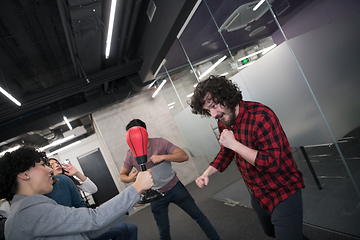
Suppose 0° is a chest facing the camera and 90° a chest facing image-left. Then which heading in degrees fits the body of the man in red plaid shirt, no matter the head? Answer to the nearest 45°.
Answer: approximately 45°

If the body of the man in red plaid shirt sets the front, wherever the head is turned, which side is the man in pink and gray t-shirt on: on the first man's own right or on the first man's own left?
on the first man's own right

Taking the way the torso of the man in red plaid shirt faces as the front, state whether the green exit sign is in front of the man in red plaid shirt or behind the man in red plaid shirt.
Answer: behind

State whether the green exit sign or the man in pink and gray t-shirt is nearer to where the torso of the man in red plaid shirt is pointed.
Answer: the man in pink and gray t-shirt
